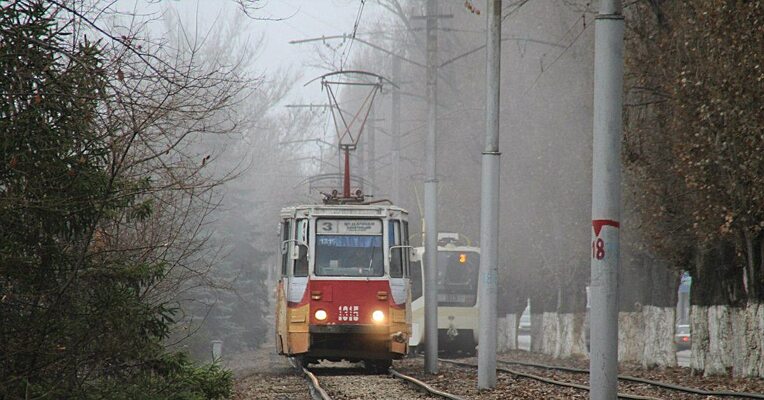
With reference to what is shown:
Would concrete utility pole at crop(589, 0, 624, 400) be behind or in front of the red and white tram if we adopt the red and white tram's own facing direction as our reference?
in front

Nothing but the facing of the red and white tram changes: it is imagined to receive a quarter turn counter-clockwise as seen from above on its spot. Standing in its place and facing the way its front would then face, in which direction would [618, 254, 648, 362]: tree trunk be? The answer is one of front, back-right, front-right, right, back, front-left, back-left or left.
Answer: front-left

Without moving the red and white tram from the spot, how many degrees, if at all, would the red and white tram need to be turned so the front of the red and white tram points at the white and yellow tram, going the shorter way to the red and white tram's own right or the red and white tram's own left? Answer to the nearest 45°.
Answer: approximately 180°

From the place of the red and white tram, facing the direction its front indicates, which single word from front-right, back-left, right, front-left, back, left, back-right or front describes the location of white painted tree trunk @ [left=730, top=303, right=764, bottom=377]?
left

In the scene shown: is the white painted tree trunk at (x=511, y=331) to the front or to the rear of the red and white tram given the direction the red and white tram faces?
to the rear

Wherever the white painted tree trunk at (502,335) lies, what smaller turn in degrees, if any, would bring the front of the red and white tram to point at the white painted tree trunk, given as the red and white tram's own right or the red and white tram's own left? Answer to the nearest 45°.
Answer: approximately 180°

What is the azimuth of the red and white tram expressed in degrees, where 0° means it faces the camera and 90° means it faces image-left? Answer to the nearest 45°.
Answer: approximately 0°

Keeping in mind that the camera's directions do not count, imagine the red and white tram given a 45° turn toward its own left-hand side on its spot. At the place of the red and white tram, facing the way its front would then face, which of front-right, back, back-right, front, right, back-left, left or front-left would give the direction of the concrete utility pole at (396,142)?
back-left

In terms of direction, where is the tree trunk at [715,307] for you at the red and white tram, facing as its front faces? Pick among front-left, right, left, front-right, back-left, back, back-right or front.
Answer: left
